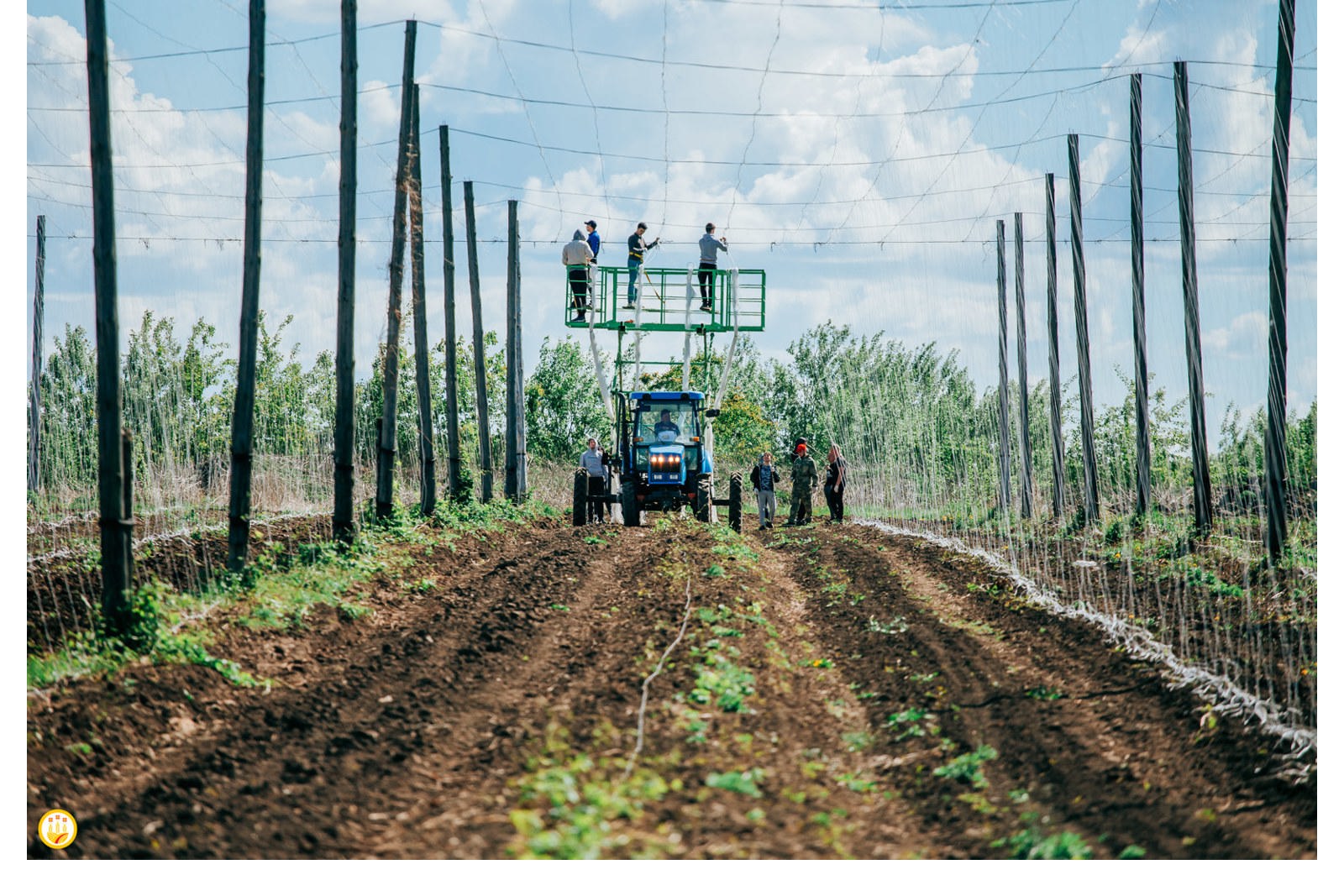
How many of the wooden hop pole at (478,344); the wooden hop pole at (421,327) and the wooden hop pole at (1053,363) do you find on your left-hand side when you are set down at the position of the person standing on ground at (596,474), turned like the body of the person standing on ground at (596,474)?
1

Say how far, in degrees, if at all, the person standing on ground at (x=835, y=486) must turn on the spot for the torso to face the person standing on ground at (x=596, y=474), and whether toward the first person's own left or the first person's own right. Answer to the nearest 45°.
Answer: approximately 45° to the first person's own left

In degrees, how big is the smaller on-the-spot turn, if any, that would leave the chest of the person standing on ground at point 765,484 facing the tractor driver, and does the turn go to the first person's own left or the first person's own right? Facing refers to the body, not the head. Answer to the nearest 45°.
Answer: approximately 45° to the first person's own right

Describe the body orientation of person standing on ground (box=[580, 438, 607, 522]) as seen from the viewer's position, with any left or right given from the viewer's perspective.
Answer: facing the viewer

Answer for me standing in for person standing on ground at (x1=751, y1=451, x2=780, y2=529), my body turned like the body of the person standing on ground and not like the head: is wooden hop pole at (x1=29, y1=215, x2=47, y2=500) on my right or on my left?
on my right

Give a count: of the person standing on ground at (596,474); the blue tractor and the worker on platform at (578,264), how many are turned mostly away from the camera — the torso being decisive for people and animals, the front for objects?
1

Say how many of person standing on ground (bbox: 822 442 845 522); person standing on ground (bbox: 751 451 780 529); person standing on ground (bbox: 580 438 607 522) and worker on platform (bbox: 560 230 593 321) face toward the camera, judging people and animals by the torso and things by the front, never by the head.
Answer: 2

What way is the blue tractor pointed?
toward the camera

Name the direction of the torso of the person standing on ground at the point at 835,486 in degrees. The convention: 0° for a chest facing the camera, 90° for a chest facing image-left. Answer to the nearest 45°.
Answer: approximately 90°

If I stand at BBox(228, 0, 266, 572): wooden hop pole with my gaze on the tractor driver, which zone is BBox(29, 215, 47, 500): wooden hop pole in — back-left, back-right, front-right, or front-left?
front-left

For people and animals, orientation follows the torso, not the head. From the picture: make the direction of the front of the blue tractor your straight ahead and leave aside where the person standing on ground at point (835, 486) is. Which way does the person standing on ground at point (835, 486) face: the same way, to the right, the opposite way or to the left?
to the right

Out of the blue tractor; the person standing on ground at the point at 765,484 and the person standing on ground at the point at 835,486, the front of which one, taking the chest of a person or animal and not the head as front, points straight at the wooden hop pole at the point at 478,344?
the person standing on ground at the point at 835,486

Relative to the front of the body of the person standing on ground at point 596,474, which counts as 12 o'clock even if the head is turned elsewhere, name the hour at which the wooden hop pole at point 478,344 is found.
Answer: The wooden hop pole is roughly at 5 o'clock from the person standing on ground.

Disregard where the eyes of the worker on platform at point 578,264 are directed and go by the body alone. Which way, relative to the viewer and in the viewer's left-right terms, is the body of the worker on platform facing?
facing away from the viewer
